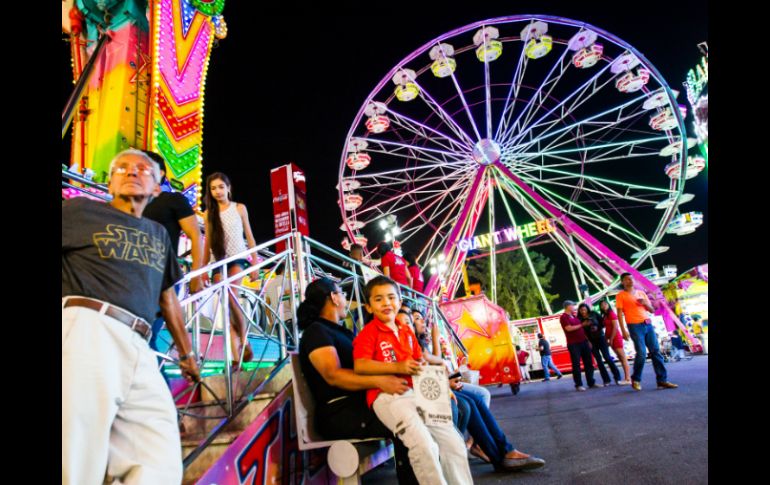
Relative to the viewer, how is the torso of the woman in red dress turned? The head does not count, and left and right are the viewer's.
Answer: facing the viewer and to the left of the viewer

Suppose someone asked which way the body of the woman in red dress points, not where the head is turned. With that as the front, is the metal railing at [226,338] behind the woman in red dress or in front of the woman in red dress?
in front

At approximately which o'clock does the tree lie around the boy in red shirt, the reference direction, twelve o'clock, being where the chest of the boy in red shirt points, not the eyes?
The tree is roughly at 8 o'clock from the boy in red shirt.

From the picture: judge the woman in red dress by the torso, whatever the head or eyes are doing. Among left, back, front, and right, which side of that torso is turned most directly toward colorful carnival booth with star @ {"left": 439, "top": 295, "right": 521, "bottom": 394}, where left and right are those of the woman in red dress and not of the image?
right

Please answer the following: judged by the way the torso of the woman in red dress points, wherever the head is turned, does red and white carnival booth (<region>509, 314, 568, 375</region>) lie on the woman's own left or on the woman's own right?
on the woman's own right

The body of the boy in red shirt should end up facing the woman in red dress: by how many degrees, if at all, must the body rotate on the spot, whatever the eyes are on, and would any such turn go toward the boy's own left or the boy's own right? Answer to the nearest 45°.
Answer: approximately 90° to the boy's own left

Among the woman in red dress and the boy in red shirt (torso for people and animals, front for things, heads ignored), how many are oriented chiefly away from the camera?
0

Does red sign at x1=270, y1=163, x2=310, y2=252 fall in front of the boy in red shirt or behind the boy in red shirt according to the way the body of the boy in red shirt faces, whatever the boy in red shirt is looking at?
behind
